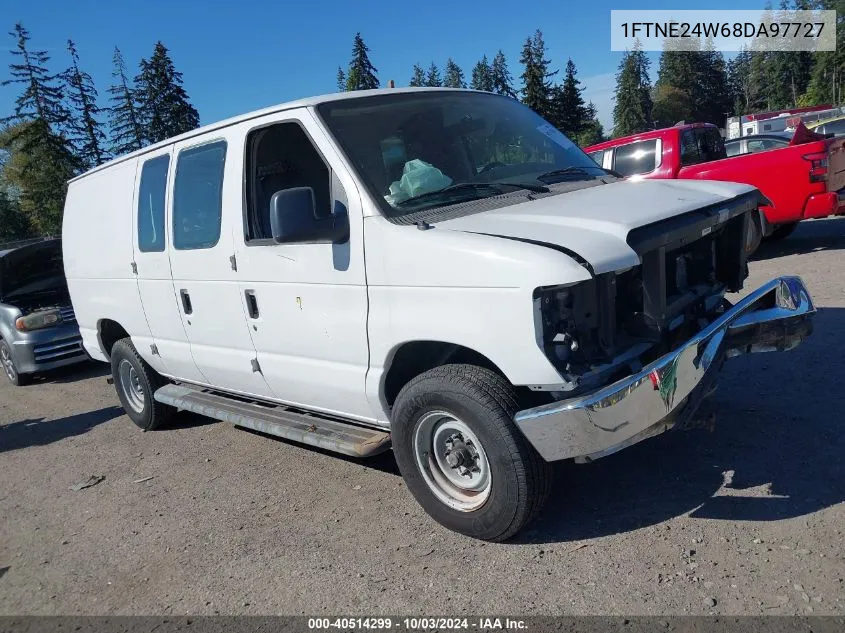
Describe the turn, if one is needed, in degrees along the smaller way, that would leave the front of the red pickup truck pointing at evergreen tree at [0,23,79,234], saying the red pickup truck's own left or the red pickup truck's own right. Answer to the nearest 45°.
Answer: approximately 45° to the red pickup truck's own left

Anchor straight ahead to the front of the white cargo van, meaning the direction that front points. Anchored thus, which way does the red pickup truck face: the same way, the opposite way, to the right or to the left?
the opposite way

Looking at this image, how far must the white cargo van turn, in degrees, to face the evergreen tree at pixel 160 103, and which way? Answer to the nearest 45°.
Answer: approximately 135° to its left

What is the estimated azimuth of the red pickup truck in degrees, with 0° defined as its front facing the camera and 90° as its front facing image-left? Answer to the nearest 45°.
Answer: approximately 135°

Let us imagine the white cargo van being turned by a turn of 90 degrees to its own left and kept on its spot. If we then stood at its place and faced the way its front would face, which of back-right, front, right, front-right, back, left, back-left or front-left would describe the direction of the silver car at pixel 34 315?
left

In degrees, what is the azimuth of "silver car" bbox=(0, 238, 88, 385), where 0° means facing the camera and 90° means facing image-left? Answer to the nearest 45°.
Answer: approximately 315°

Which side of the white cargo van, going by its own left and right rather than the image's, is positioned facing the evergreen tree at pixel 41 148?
back

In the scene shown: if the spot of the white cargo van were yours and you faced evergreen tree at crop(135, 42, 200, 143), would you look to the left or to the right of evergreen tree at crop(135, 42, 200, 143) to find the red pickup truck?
right

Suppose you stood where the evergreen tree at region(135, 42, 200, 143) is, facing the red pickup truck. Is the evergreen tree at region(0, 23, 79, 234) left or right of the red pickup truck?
right

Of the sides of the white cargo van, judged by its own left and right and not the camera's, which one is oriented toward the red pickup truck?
left

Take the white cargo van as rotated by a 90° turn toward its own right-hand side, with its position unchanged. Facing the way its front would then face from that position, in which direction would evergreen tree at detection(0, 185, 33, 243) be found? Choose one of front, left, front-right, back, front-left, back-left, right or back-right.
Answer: right

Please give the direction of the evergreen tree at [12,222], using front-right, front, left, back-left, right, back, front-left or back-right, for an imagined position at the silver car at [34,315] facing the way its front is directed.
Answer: back-left

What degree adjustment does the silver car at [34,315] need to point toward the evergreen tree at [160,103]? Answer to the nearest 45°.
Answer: approximately 135° to its left
